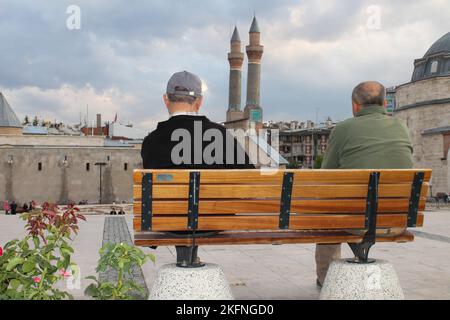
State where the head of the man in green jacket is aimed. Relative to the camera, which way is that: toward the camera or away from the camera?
away from the camera

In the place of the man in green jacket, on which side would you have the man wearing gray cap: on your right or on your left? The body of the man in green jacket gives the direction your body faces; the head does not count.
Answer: on your left

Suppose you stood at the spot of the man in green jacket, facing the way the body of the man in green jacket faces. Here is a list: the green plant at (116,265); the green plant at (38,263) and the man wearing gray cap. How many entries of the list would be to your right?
0

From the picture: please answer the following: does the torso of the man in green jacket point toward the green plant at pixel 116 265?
no

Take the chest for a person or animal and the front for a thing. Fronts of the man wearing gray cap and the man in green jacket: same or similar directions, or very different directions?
same or similar directions

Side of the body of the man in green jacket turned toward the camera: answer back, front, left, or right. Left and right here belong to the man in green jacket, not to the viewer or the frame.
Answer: back

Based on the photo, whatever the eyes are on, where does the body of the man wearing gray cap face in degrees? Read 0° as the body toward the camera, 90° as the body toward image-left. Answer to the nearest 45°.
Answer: approximately 180°

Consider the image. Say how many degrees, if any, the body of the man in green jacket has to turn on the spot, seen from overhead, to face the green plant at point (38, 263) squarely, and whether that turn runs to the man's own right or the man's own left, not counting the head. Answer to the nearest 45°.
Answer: approximately 135° to the man's own left

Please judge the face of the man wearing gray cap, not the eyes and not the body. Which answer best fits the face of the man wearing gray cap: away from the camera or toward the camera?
away from the camera

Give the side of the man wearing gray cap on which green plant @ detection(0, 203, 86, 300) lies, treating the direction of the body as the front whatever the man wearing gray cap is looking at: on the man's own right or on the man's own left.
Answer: on the man's own left

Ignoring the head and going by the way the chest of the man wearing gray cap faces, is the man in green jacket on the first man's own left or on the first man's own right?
on the first man's own right
